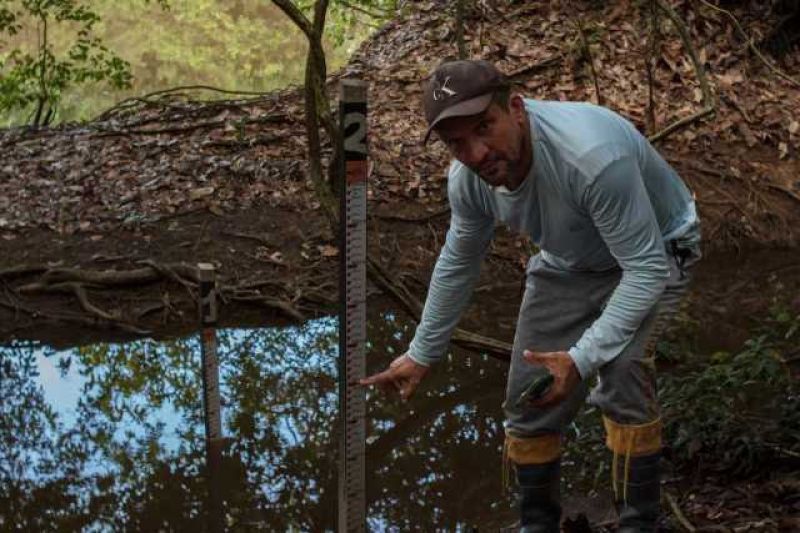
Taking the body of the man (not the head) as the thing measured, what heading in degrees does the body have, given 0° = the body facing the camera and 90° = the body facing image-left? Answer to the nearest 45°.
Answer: approximately 45°

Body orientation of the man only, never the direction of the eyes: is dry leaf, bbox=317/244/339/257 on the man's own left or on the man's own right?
on the man's own right
